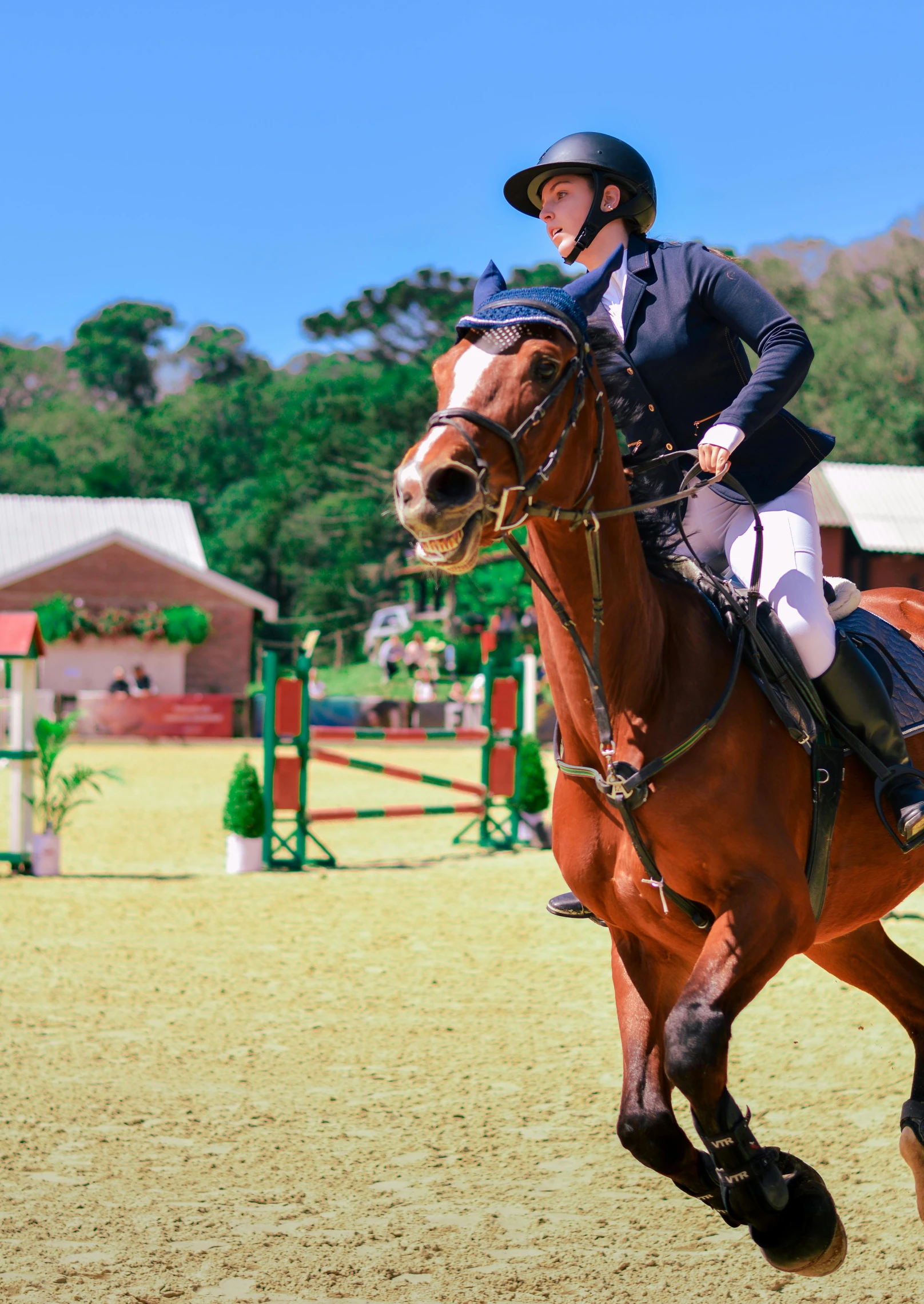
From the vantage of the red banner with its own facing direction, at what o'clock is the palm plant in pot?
The palm plant in pot is roughly at 12 o'clock from the red banner.

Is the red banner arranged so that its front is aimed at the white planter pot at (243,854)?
yes

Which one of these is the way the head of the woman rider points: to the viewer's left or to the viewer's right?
to the viewer's left

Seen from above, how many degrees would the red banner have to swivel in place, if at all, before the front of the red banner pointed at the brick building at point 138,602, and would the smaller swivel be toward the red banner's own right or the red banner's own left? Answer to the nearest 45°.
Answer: approximately 180°

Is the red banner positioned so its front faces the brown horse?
yes

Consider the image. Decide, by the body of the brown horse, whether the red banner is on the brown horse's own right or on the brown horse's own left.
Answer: on the brown horse's own right

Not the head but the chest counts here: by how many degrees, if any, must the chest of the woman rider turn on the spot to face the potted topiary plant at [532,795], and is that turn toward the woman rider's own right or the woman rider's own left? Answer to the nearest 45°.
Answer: approximately 135° to the woman rider's own right

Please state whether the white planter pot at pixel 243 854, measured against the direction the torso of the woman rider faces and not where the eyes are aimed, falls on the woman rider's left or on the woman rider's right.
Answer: on the woman rider's right
